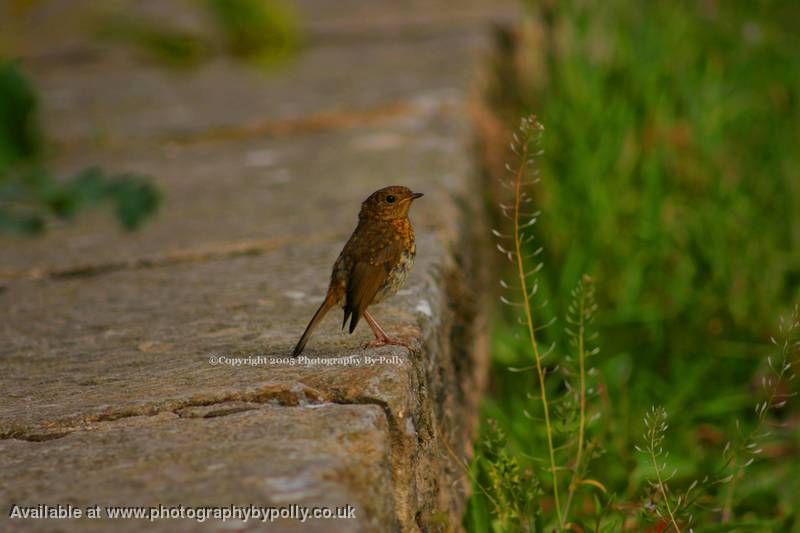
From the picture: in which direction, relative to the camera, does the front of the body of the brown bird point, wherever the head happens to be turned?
to the viewer's right
